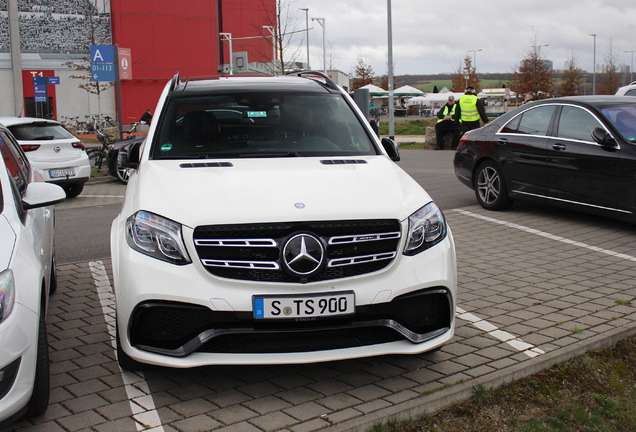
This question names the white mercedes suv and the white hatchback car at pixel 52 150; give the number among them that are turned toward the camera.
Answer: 1

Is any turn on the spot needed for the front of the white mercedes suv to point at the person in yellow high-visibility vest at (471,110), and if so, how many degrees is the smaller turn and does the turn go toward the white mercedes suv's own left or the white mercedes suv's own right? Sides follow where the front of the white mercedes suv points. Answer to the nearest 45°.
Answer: approximately 180°

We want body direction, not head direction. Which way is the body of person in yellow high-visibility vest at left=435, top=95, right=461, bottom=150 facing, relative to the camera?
toward the camera

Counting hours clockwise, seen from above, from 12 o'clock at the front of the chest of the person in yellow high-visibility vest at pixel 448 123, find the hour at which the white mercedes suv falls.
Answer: The white mercedes suv is roughly at 12 o'clock from the person in yellow high-visibility vest.

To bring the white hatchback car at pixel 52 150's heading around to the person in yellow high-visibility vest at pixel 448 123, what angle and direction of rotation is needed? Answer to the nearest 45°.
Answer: approximately 90° to its right

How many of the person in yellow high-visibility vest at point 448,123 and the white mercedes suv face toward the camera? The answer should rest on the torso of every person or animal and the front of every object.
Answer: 2

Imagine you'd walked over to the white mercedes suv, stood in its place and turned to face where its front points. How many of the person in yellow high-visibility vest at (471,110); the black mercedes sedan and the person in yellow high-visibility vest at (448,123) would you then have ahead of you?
0

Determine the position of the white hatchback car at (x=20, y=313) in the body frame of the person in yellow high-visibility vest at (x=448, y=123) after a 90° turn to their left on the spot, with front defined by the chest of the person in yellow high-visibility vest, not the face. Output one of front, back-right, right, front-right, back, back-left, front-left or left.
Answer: right

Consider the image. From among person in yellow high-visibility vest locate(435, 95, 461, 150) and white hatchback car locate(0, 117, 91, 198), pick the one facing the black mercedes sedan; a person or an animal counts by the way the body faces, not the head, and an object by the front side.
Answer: the person in yellow high-visibility vest

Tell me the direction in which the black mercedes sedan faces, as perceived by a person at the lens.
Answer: facing the viewer and to the right of the viewer

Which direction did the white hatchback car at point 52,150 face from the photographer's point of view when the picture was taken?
facing away from the viewer and to the left of the viewer

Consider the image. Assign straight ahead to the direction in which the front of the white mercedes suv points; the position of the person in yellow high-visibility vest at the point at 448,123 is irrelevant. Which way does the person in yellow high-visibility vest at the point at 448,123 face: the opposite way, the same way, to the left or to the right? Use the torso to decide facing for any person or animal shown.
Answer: the same way

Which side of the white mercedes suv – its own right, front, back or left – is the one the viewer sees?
front

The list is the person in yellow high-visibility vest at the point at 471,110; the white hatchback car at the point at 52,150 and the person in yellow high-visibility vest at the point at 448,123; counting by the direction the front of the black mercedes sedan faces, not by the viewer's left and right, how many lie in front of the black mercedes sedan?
0

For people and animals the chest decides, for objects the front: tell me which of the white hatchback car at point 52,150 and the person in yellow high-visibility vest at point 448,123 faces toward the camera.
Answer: the person in yellow high-visibility vest

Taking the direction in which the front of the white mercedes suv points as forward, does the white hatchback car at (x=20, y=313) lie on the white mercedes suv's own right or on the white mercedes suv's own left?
on the white mercedes suv's own right

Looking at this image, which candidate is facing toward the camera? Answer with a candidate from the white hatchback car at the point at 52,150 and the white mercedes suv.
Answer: the white mercedes suv
